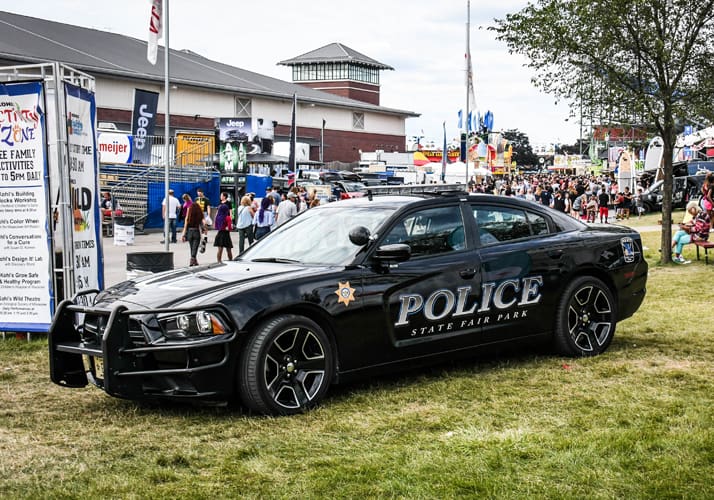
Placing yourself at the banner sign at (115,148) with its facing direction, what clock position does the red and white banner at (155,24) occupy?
The red and white banner is roughly at 12 o'clock from the banner sign.

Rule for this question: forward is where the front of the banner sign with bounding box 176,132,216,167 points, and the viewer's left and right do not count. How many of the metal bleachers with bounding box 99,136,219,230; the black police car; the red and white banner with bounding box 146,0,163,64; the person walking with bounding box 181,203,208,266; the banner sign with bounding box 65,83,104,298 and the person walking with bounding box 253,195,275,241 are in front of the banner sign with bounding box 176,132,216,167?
6

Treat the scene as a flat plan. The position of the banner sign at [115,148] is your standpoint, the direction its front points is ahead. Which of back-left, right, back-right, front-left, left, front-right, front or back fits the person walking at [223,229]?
front

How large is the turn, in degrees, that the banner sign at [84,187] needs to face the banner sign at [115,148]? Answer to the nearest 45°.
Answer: approximately 135° to its left

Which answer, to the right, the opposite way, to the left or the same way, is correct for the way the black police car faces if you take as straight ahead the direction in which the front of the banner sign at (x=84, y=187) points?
to the right

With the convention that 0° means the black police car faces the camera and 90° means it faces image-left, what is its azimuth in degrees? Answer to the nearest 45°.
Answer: approximately 45°

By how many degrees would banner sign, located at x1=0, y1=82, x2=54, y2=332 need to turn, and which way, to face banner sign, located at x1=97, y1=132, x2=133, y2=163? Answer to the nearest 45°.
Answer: approximately 180°
